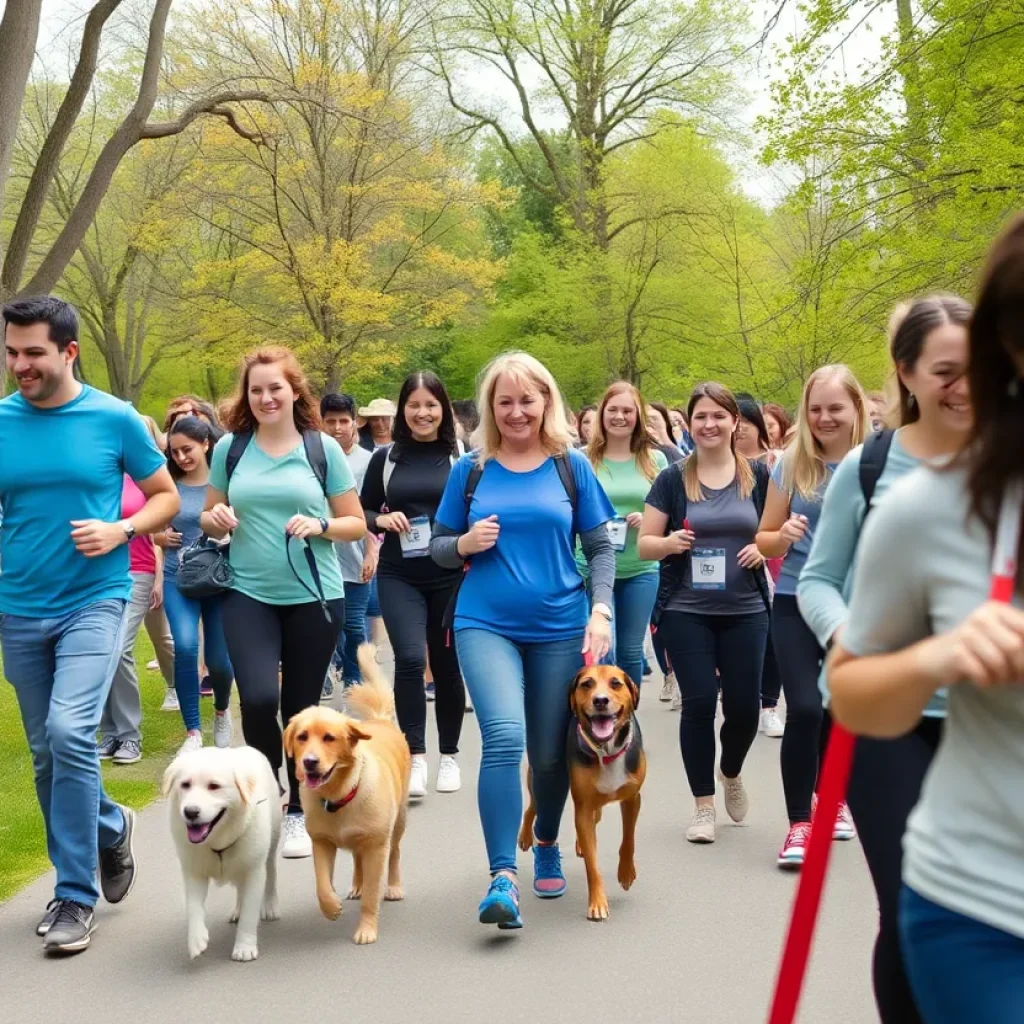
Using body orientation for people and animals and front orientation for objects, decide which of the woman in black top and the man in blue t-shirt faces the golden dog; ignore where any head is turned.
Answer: the woman in black top

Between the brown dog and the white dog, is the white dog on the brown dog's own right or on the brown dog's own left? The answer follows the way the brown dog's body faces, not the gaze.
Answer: on the brown dog's own right

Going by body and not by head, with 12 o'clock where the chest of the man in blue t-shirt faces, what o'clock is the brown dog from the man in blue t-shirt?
The brown dog is roughly at 8 o'clock from the man in blue t-shirt.

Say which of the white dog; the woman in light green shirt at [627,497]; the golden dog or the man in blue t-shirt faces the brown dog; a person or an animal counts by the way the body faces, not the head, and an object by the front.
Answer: the woman in light green shirt

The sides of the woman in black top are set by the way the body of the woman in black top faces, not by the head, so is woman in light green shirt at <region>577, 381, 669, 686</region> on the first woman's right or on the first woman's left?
on the first woman's left

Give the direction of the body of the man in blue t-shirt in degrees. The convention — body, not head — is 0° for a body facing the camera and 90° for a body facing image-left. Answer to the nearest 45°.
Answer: approximately 45°

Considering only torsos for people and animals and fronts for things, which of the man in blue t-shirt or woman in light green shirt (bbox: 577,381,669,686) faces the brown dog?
the woman in light green shirt
